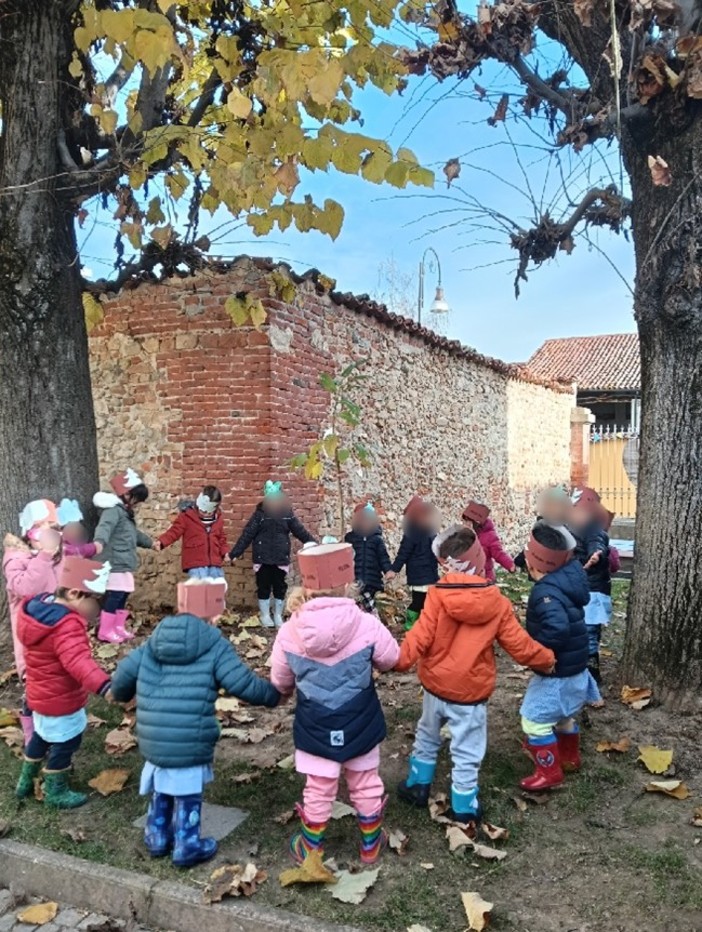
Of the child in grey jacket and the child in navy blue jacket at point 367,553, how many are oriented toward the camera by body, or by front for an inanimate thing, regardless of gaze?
1

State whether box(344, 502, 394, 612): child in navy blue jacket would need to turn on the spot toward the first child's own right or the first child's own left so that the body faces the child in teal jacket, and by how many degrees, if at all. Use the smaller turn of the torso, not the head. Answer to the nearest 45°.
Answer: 0° — they already face them

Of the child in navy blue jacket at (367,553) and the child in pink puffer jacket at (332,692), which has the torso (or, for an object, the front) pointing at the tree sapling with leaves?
the child in pink puffer jacket

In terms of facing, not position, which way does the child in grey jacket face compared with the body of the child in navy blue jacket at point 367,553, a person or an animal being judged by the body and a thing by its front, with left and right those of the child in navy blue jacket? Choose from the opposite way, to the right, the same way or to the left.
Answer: to the left

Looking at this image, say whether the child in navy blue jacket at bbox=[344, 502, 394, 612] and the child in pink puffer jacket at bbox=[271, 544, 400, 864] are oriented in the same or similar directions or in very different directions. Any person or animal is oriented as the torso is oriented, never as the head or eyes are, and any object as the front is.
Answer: very different directions

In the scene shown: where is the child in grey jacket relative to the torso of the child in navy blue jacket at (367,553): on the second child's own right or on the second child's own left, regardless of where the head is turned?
on the second child's own right

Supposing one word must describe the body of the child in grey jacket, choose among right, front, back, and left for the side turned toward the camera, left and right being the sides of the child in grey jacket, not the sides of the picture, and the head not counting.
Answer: right

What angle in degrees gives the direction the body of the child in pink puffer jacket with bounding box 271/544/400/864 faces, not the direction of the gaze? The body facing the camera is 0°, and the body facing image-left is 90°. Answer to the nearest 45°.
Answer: approximately 180°

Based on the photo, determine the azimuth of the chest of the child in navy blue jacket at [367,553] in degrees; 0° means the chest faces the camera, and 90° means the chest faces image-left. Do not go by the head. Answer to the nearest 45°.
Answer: approximately 0°

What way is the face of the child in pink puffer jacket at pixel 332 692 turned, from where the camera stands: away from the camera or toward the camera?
away from the camera
